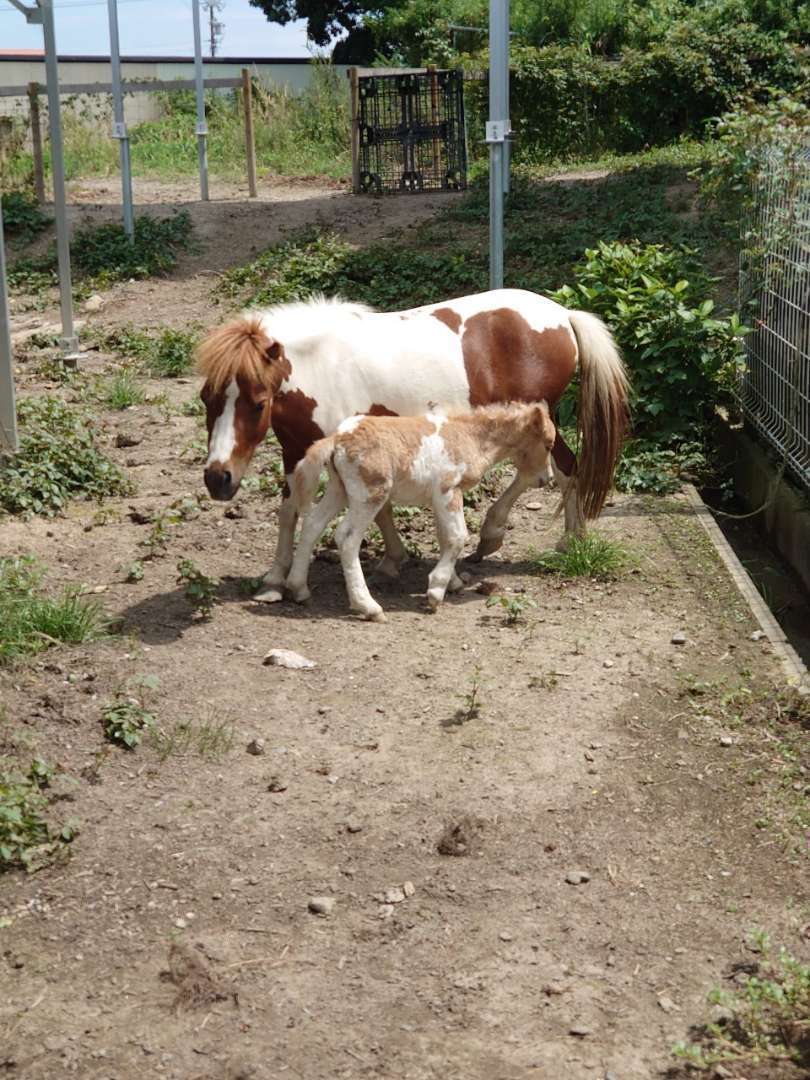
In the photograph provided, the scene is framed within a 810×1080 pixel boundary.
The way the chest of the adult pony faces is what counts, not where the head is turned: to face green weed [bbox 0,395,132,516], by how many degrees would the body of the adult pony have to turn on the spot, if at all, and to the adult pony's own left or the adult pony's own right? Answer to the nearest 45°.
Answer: approximately 45° to the adult pony's own right

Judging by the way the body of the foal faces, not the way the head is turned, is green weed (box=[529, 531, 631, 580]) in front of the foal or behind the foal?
in front

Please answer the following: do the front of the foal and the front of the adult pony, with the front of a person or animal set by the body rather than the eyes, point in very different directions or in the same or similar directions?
very different directions

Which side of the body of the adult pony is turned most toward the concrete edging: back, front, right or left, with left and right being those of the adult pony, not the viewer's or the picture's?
back

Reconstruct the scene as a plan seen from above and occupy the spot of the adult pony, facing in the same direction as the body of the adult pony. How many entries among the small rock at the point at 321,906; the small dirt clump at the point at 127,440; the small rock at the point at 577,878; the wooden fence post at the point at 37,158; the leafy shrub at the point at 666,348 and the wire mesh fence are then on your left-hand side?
2

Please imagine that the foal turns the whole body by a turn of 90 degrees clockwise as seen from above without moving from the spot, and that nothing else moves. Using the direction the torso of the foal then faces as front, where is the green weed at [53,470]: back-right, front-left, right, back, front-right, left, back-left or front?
back-right

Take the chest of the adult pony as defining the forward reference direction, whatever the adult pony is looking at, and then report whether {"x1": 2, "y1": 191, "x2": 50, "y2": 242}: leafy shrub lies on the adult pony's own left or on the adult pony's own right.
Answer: on the adult pony's own right

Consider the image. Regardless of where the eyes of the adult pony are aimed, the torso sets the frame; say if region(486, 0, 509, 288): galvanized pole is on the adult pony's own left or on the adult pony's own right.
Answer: on the adult pony's own right

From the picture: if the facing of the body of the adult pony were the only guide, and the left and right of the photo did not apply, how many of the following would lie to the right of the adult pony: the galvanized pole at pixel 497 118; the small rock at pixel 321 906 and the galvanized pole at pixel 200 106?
2

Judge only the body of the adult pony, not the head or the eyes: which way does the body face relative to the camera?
to the viewer's left

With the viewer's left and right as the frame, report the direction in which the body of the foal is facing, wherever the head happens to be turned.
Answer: facing to the right of the viewer

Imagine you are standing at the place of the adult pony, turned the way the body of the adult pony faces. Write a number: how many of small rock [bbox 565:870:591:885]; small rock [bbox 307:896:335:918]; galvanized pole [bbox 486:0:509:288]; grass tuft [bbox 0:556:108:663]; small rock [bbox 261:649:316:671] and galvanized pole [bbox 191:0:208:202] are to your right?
2

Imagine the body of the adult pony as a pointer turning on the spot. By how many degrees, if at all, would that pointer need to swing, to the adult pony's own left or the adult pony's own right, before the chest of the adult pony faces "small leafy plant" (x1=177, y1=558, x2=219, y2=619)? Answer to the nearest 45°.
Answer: approximately 45° to the adult pony's own left

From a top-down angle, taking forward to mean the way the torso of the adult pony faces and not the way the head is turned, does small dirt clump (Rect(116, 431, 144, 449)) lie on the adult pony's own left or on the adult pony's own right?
on the adult pony's own right
